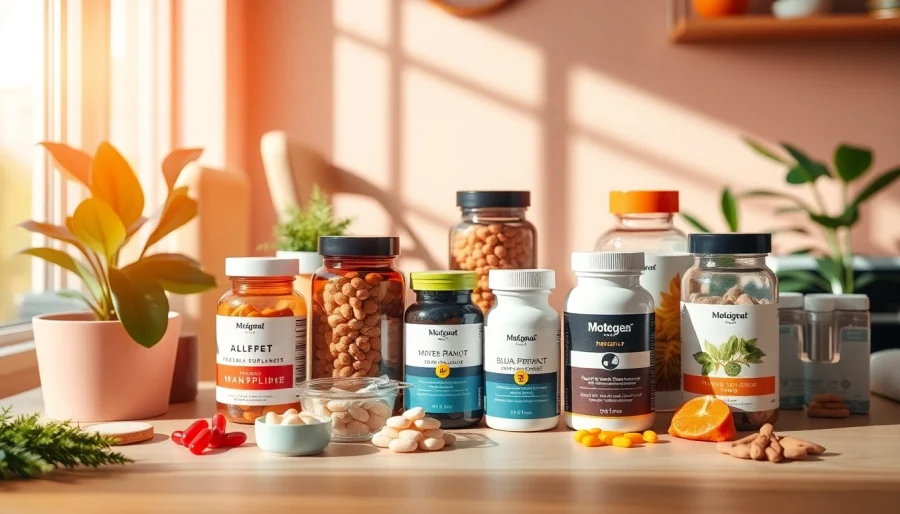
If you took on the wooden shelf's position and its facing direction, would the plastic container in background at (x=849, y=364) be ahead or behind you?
ahead

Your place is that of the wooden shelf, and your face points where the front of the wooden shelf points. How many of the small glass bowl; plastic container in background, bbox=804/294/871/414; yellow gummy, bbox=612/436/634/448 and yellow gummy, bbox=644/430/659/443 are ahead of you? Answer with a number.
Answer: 4

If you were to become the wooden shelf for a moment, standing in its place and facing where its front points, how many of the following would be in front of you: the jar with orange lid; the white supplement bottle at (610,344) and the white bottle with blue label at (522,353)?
3

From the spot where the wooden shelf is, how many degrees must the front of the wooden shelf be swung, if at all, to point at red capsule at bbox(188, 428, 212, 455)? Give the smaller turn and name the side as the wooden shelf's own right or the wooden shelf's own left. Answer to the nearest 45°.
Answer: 0° — it already faces it

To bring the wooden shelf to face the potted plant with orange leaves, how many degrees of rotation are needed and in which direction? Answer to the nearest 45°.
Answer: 0° — it already faces it

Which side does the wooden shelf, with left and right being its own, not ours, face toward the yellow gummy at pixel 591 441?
front

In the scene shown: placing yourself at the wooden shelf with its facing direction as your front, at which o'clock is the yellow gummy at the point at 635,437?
The yellow gummy is roughly at 12 o'clock from the wooden shelf.

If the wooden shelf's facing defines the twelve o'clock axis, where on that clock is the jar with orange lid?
The jar with orange lid is roughly at 12 o'clock from the wooden shelf.

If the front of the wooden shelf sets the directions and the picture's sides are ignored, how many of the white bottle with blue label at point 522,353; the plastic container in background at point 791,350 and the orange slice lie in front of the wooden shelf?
3

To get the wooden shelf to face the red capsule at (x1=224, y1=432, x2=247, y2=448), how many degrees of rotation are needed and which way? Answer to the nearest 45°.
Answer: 0° — it already faces it

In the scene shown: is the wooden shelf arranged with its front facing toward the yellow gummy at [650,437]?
yes

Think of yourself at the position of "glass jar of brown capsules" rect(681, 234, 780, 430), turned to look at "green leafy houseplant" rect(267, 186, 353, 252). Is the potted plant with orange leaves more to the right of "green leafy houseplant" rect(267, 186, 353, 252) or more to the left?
left

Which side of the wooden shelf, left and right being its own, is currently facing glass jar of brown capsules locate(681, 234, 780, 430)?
front

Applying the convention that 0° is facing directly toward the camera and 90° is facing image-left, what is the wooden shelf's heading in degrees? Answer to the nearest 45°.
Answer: approximately 0°
